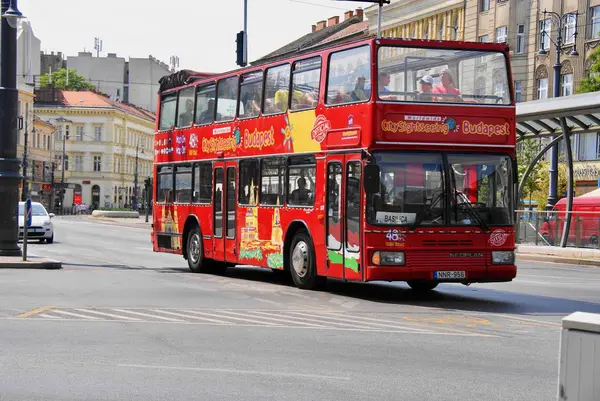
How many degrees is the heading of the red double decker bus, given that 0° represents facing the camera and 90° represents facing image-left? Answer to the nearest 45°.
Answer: approximately 315°

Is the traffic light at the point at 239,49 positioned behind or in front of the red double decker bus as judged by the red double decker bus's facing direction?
behind
